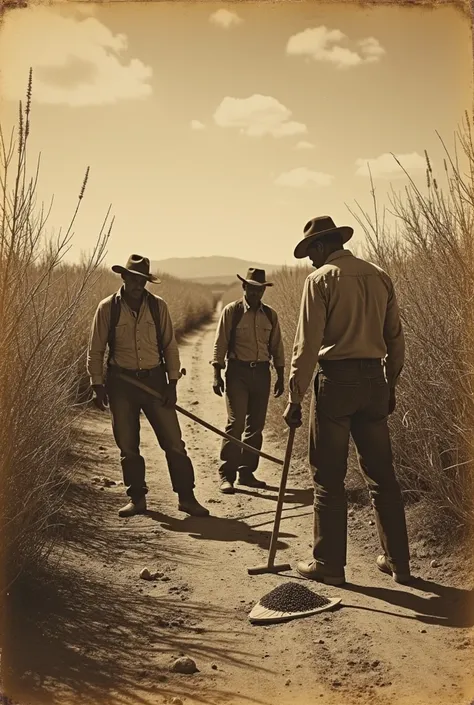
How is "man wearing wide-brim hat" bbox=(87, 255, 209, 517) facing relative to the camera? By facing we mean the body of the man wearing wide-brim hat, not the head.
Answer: toward the camera

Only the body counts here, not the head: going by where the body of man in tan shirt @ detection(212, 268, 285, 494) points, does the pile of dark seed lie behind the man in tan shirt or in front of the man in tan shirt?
in front

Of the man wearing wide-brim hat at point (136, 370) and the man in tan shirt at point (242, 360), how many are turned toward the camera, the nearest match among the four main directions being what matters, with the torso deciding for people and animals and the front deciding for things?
2

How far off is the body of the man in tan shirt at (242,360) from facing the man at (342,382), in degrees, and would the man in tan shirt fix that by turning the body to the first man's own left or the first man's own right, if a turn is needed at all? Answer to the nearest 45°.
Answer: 0° — they already face them

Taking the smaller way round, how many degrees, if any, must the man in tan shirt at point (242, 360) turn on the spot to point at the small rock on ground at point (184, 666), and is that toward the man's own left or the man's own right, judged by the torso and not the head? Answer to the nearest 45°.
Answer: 0° — they already face it

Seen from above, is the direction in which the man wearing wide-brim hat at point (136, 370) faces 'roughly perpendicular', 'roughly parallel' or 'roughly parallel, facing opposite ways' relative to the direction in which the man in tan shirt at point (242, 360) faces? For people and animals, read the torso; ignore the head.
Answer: roughly parallel

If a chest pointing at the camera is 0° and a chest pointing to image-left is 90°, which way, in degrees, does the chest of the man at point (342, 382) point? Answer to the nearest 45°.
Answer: approximately 135°

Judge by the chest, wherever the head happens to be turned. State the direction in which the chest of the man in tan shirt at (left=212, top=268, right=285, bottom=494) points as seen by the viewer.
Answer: toward the camera

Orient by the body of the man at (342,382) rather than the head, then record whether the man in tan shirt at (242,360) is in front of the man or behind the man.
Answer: in front

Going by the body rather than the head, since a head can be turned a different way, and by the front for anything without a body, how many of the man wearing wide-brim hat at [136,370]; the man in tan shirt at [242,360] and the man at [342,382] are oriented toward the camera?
2

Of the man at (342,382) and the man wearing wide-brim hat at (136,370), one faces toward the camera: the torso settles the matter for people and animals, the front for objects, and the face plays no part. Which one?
the man wearing wide-brim hat

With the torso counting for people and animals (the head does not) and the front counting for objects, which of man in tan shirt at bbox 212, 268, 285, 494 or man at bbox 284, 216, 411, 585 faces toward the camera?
the man in tan shirt

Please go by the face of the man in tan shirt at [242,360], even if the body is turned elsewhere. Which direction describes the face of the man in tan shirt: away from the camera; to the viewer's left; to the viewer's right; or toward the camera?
toward the camera
